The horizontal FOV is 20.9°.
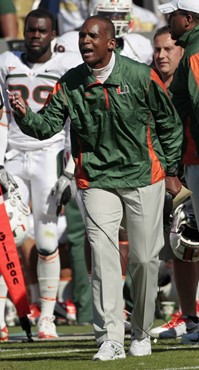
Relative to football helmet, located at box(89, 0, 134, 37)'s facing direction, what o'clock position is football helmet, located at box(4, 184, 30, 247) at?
football helmet, located at box(4, 184, 30, 247) is roughly at 1 o'clock from football helmet, located at box(89, 0, 134, 37).

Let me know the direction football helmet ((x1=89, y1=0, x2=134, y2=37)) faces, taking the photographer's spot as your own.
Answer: facing the viewer

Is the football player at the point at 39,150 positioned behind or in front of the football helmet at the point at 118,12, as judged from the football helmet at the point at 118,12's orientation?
in front
